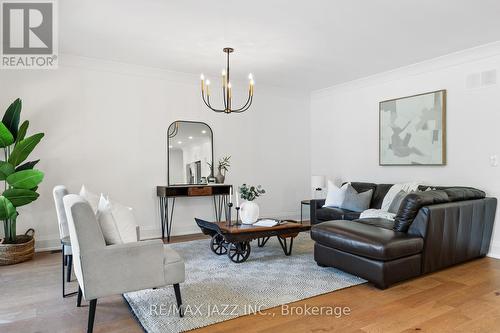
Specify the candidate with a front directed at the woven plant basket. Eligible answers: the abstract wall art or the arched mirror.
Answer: the abstract wall art

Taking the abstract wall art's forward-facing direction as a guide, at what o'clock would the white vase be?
The white vase is roughly at 12 o'clock from the abstract wall art.

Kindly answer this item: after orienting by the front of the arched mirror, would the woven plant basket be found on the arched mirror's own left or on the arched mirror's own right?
on the arched mirror's own right

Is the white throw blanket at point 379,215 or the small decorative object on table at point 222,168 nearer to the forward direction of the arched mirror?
the white throw blanket

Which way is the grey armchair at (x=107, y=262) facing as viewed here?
to the viewer's right

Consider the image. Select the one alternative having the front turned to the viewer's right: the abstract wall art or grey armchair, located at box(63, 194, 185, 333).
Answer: the grey armchair

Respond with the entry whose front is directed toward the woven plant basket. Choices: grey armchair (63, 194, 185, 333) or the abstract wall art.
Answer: the abstract wall art

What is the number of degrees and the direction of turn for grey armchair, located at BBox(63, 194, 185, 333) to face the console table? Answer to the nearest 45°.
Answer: approximately 90° to its left

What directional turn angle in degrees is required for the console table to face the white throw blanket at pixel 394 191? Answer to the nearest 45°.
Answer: approximately 45° to its left

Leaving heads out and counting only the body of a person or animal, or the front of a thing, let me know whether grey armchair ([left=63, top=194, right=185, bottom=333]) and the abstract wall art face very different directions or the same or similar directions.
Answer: very different directions

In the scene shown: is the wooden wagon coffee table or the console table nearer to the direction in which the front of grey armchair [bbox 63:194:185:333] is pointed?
the wooden wagon coffee table

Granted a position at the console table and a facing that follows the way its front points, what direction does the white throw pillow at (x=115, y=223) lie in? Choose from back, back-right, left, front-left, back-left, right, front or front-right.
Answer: front-right

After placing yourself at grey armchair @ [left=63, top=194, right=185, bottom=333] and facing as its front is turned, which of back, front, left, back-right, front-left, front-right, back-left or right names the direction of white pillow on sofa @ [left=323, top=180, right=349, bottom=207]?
front-left

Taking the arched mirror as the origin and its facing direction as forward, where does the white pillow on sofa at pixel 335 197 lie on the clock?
The white pillow on sofa is roughly at 11 o'clock from the arched mirror.

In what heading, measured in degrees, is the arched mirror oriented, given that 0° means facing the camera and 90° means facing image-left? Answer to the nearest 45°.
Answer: approximately 315°

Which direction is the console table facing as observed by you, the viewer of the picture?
facing the viewer and to the right of the viewer
